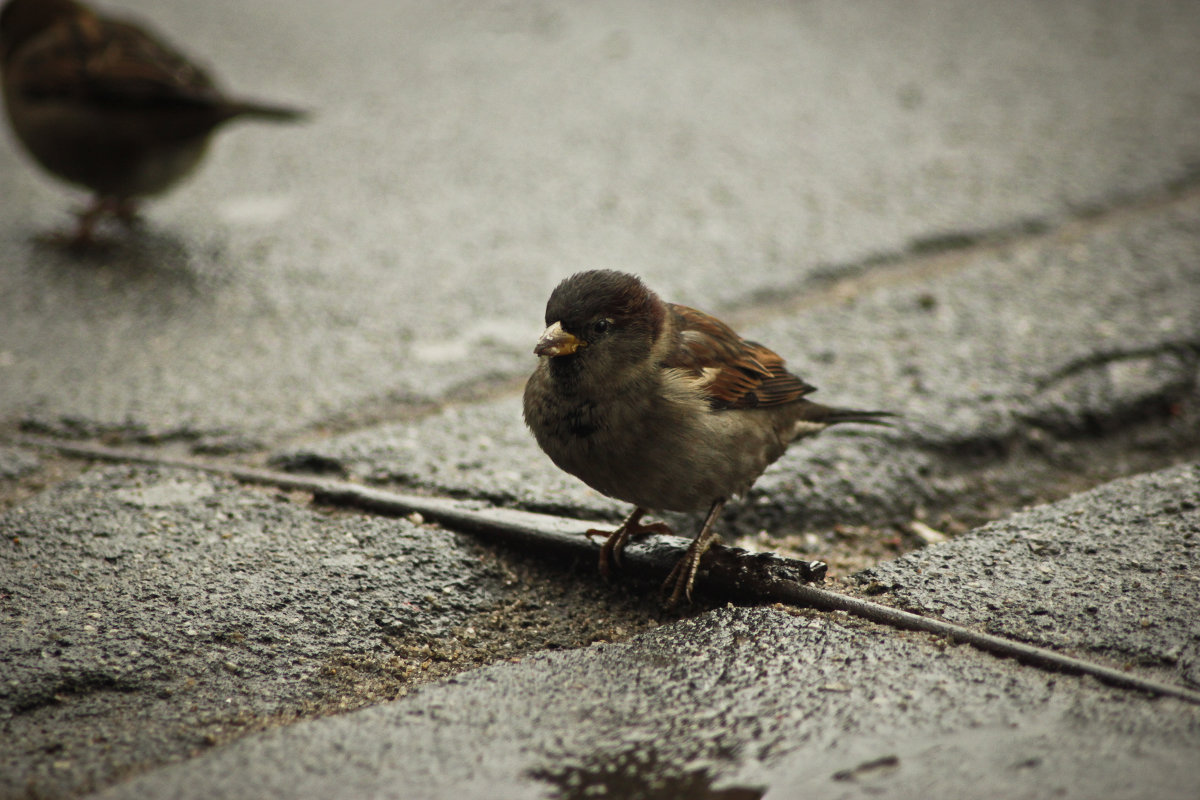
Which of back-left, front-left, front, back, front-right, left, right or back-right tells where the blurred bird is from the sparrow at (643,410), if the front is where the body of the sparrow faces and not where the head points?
right

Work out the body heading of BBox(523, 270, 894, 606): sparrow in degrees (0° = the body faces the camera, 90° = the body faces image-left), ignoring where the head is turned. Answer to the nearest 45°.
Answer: approximately 45°

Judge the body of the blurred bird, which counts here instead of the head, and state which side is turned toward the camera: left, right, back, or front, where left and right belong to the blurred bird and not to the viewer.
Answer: left

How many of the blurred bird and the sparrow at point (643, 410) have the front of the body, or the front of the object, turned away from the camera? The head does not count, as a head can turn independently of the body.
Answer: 0
